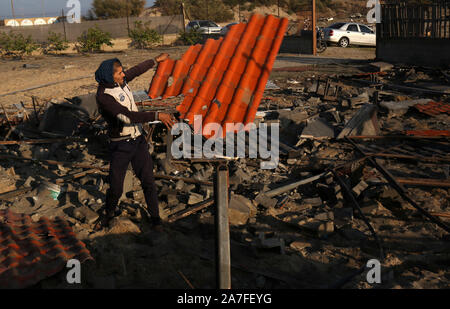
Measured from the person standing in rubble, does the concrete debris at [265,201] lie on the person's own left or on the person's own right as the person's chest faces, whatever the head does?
on the person's own left

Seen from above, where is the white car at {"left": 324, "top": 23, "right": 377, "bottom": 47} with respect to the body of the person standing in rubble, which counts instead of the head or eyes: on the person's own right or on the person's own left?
on the person's own left

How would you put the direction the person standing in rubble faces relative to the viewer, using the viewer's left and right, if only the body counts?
facing the viewer and to the right of the viewer

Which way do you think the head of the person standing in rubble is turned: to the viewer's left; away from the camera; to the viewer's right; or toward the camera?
to the viewer's right

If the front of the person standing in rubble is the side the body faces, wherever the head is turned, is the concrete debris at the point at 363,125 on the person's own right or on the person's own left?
on the person's own left

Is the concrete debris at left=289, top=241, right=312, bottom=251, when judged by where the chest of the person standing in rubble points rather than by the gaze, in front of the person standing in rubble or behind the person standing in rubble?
in front

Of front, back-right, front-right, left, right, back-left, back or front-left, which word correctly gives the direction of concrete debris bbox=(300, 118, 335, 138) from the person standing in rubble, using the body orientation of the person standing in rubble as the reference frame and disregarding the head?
left
